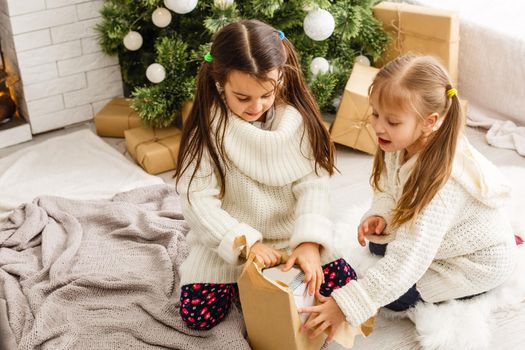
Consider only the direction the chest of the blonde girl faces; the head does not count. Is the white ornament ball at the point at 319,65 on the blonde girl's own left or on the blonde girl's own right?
on the blonde girl's own right

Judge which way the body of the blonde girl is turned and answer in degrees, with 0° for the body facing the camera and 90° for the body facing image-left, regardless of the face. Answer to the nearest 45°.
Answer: approximately 45°

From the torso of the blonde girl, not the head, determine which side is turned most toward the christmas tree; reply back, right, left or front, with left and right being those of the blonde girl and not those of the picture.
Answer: right

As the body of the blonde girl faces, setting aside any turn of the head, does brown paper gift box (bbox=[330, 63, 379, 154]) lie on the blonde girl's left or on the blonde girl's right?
on the blonde girl's right

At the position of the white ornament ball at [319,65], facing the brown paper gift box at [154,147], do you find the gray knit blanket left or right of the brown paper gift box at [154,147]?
left

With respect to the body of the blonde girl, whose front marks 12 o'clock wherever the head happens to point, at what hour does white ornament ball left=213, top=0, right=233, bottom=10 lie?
The white ornament ball is roughly at 3 o'clock from the blonde girl.

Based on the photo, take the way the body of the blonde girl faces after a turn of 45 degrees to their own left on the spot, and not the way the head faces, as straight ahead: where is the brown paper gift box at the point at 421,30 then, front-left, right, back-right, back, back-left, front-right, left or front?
back

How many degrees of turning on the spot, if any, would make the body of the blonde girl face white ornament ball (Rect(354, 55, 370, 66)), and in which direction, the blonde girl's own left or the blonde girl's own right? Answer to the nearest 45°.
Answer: approximately 135° to the blonde girl's own right

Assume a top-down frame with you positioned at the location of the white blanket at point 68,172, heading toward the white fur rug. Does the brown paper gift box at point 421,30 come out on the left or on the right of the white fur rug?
left

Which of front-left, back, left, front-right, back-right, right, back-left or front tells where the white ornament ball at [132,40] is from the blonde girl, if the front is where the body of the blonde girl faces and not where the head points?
right
